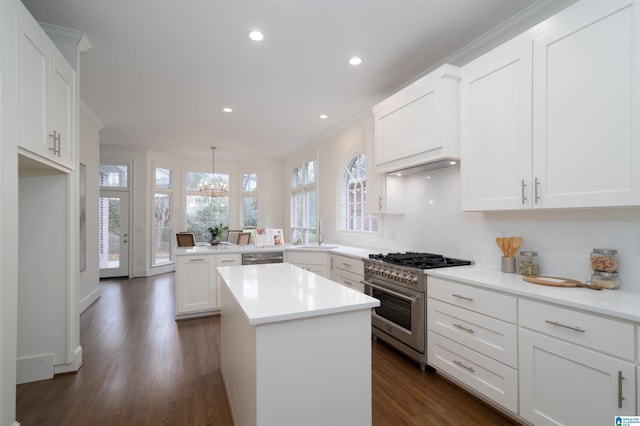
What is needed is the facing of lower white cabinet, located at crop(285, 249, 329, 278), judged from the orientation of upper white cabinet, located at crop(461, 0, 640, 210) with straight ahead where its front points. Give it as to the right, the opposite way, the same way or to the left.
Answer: to the left

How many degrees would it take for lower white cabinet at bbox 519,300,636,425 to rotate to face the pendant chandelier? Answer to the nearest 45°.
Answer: approximately 45° to its right

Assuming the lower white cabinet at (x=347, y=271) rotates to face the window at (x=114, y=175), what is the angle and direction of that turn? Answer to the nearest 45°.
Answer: approximately 90° to its right

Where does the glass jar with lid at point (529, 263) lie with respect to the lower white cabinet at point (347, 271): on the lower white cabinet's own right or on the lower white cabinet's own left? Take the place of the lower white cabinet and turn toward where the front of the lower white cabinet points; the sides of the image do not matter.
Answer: on the lower white cabinet's own left

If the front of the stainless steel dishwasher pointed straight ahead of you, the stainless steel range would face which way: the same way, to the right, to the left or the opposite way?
to the right

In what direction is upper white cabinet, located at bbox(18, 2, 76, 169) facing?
to the viewer's right

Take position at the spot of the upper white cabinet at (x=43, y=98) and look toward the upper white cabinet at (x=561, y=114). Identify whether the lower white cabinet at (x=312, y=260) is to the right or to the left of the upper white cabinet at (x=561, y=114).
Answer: left

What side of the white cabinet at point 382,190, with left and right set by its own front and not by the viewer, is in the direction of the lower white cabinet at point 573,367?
left

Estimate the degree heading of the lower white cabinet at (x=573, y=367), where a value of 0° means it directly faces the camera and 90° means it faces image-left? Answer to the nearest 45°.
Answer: approximately 45°

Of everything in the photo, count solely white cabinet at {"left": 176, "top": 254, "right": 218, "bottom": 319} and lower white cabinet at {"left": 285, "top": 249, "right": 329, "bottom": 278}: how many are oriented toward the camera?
2

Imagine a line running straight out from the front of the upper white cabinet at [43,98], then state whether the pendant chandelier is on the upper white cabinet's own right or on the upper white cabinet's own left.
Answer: on the upper white cabinet's own left

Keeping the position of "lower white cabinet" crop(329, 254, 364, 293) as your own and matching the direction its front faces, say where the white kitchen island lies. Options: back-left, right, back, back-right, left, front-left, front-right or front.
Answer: front-left

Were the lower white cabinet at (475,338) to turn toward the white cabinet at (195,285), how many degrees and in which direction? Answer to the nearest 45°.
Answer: approximately 45° to its right

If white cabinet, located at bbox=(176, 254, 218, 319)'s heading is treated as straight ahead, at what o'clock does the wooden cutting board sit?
The wooden cutting board is roughly at 11 o'clock from the white cabinet.
